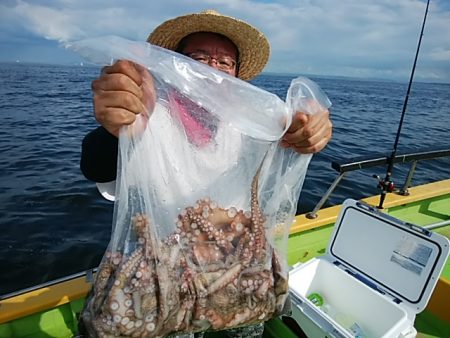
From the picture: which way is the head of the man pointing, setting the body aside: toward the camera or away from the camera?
toward the camera

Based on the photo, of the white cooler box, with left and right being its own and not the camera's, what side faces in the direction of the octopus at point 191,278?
front

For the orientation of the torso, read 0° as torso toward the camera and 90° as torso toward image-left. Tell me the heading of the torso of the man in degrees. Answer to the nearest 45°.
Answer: approximately 0°

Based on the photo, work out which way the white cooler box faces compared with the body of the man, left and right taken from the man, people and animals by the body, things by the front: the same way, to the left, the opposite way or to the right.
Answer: to the right

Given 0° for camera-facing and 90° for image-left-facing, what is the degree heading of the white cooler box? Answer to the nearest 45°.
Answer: approximately 45°

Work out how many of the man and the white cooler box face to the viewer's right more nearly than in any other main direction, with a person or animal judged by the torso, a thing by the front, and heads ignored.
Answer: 0
